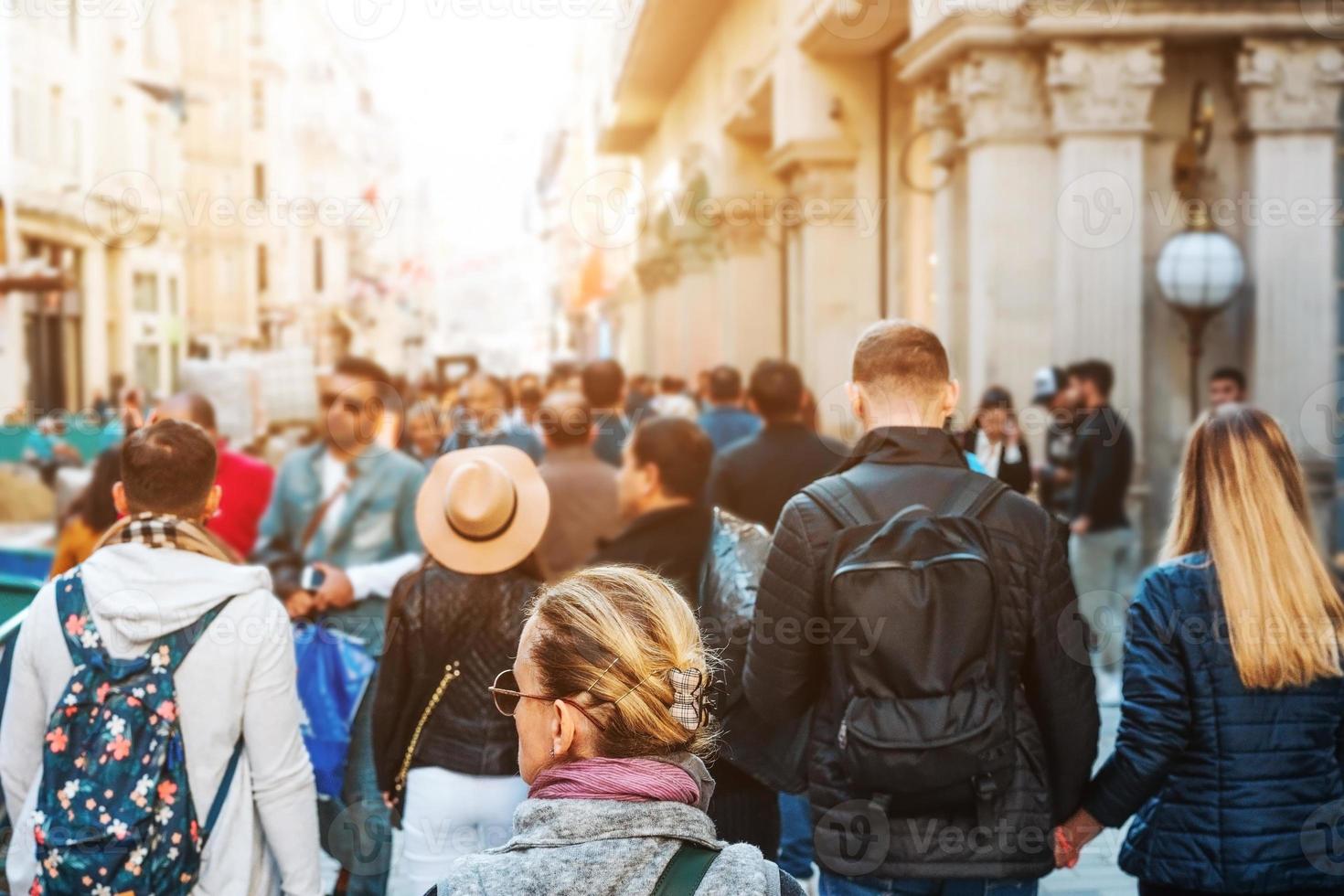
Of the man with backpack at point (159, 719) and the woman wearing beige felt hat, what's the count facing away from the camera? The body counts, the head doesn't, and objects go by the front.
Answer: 2

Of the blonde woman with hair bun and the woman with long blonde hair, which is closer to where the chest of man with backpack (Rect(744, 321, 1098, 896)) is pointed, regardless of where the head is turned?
the woman with long blonde hair

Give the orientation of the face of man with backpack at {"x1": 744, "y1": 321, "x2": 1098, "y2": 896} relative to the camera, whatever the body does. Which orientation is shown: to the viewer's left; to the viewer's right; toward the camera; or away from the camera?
away from the camera

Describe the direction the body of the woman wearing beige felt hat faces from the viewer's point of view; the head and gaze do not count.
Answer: away from the camera

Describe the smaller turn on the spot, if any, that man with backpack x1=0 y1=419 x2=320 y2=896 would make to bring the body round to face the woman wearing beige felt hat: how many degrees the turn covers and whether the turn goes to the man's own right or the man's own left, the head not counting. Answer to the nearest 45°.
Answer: approximately 45° to the man's own right

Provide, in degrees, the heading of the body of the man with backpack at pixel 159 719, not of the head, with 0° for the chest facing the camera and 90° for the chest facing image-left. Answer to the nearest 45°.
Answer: approximately 180°

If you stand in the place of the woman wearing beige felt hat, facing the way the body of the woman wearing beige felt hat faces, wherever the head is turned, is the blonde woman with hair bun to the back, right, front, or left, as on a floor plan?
back

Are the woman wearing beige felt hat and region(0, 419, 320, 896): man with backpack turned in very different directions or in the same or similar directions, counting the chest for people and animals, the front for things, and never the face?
same or similar directions

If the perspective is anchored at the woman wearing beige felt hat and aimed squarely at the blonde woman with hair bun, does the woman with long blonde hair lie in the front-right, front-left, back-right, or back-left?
front-left

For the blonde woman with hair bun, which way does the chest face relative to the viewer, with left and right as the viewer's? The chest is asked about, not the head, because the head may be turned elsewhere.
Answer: facing away from the viewer and to the left of the viewer

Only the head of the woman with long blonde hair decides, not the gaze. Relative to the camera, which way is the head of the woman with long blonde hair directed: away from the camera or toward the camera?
away from the camera

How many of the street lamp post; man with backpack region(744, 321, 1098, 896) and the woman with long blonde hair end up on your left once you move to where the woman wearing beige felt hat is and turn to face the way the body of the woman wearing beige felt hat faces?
0

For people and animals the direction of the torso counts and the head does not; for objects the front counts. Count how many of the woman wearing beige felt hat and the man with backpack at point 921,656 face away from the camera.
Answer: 2

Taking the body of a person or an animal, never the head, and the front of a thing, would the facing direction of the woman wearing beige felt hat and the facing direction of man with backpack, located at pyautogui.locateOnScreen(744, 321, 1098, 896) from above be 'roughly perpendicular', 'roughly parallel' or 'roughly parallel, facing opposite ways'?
roughly parallel

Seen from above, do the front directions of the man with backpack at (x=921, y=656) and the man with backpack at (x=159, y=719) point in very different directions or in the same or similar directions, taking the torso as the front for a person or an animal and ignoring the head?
same or similar directions

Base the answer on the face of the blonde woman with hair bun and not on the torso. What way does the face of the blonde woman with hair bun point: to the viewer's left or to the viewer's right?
to the viewer's left

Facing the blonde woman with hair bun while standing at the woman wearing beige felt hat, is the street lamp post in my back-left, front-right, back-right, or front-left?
back-left

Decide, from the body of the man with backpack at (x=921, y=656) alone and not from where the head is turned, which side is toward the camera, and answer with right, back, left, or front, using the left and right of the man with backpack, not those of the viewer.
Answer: back

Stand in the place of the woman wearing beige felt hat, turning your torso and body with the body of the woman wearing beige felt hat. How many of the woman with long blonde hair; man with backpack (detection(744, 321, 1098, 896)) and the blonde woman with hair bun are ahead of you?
0
